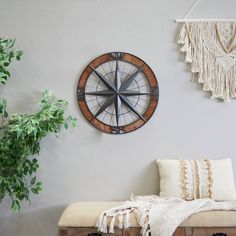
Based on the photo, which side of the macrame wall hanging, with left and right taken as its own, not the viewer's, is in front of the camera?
front
